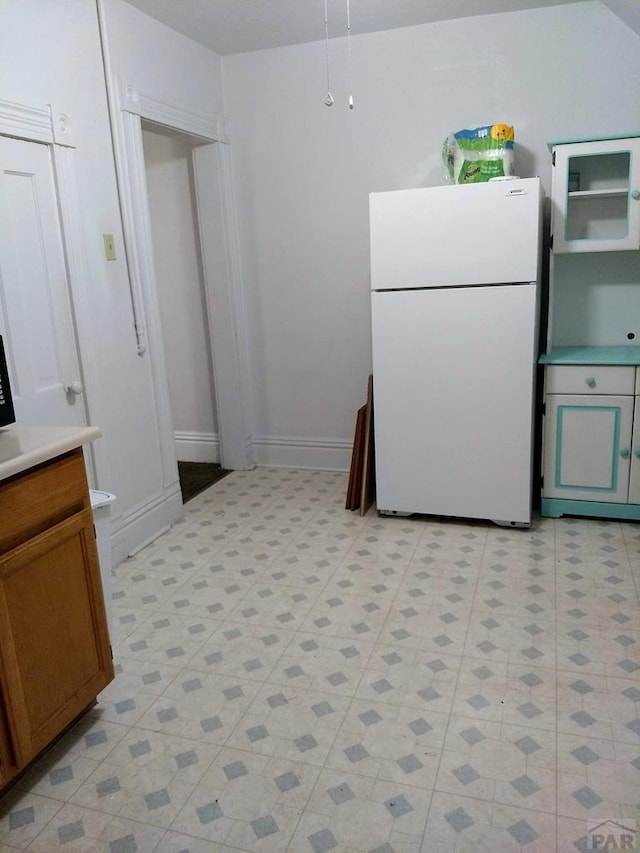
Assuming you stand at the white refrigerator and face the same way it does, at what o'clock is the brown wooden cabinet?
The brown wooden cabinet is roughly at 1 o'clock from the white refrigerator.

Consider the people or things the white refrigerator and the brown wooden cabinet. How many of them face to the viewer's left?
0

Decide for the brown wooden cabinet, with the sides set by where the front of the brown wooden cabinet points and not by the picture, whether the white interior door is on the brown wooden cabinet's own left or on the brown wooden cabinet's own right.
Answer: on the brown wooden cabinet's own left

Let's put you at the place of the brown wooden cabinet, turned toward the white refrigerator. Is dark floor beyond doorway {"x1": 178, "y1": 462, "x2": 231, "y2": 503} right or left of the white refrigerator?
left

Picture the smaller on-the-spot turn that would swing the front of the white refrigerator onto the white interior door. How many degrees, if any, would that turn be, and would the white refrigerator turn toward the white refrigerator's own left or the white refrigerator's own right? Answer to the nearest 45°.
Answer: approximately 45° to the white refrigerator's own right

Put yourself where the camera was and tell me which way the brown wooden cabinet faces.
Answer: facing the viewer and to the right of the viewer

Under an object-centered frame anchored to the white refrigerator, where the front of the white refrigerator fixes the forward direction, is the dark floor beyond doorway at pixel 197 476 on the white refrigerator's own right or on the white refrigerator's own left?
on the white refrigerator's own right

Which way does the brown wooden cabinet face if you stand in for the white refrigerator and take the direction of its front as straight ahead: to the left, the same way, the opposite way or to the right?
to the left

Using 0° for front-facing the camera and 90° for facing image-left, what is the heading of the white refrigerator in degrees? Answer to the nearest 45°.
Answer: approximately 0°

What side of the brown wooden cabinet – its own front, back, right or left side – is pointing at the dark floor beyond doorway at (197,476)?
left

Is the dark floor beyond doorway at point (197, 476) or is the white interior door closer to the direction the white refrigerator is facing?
the white interior door

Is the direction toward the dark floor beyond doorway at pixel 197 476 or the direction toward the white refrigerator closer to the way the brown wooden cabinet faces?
the white refrigerator

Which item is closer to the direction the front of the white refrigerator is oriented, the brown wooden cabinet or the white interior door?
the brown wooden cabinet
